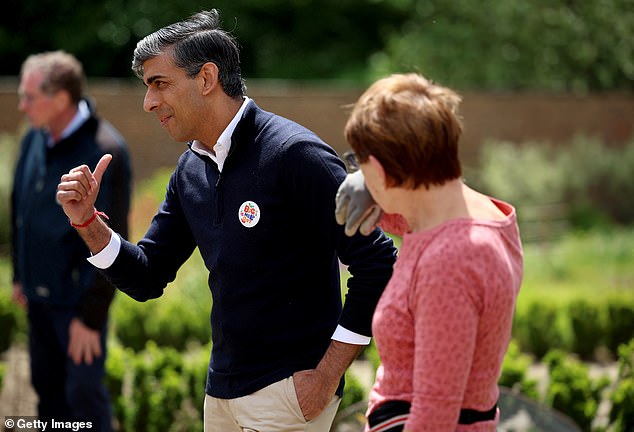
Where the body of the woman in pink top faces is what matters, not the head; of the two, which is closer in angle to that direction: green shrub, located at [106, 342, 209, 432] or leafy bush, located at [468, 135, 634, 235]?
the green shrub

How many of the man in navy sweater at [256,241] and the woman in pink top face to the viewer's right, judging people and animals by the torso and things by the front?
0

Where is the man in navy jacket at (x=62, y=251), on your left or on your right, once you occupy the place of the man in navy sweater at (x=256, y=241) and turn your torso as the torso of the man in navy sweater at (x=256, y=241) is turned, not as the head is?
on your right

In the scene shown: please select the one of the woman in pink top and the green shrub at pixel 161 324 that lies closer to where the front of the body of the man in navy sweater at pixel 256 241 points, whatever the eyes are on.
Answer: the woman in pink top

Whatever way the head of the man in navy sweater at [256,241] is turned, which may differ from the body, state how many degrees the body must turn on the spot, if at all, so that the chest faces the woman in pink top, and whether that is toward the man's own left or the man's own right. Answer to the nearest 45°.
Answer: approximately 90° to the man's own left

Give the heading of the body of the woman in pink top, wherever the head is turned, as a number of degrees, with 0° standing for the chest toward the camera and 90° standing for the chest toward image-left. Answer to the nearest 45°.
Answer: approximately 90°

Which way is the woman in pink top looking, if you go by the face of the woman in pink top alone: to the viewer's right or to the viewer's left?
to the viewer's left

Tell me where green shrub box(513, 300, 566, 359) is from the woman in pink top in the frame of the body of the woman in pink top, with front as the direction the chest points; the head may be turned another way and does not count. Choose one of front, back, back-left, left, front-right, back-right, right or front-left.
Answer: right
